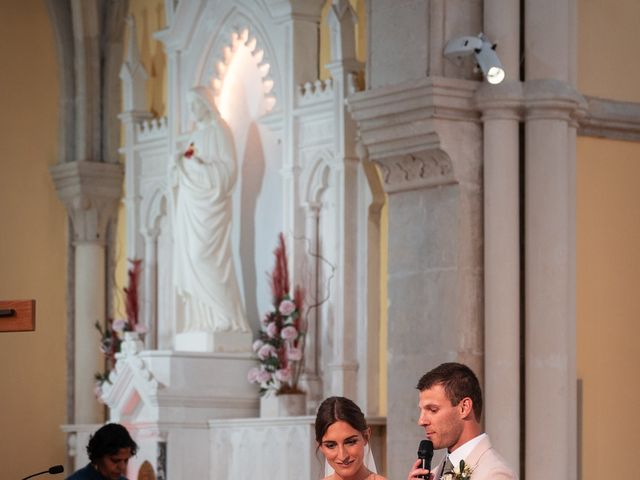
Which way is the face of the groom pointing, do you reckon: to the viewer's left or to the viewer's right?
to the viewer's left

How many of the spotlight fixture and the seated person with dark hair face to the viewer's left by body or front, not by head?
0

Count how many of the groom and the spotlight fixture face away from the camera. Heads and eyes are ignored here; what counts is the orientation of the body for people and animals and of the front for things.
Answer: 0

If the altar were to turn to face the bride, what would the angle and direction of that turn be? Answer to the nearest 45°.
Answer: approximately 45° to its left

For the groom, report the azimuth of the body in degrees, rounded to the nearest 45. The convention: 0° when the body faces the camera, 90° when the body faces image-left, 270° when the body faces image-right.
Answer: approximately 45°

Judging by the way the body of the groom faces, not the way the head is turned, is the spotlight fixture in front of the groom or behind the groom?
behind

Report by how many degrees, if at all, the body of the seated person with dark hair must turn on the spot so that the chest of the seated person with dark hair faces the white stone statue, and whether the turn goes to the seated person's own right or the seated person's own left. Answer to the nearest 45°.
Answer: approximately 135° to the seated person's own left
